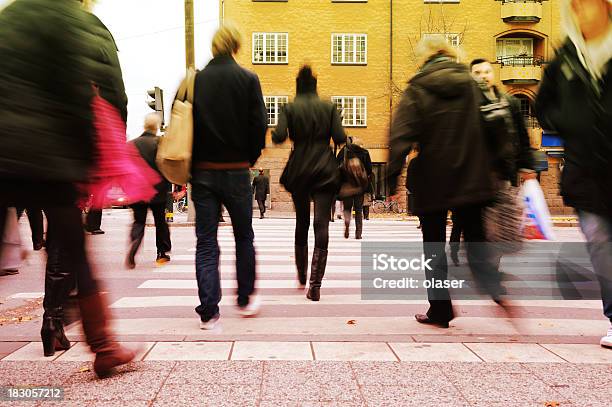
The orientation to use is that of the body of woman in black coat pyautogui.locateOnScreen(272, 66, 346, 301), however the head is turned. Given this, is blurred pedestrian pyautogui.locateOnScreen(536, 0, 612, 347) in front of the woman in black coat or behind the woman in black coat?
behind

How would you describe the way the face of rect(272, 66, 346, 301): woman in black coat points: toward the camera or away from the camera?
away from the camera

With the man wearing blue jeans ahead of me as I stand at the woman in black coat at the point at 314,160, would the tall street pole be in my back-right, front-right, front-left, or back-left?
back-right

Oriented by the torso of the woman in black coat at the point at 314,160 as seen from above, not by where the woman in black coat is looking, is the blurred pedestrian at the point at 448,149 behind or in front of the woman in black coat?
behind

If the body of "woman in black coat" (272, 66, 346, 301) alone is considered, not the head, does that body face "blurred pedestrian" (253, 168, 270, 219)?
yes

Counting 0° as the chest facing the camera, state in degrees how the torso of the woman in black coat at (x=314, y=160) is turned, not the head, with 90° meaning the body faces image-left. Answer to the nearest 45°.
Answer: approximately 180°

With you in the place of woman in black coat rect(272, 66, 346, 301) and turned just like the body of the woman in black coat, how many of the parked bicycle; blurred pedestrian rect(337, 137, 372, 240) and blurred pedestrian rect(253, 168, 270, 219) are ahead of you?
3

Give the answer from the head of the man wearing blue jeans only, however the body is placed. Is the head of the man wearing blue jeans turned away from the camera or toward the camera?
away from the camera

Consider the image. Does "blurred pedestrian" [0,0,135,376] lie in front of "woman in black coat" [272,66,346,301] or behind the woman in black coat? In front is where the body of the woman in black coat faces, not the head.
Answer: behind

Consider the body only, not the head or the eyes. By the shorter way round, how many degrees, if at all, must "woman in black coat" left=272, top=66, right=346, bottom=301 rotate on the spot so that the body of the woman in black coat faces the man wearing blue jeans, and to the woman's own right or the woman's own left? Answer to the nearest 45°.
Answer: approximately 135° to the woman's own left

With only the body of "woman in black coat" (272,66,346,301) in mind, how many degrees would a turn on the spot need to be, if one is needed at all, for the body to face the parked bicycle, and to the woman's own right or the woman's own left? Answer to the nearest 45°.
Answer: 0° — they already face it
